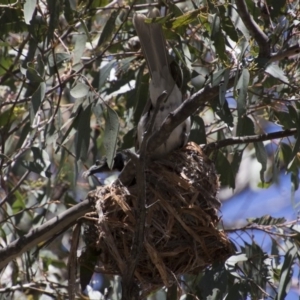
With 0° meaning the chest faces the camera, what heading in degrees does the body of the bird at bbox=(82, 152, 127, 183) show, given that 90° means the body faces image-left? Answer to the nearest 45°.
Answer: approximately 90°

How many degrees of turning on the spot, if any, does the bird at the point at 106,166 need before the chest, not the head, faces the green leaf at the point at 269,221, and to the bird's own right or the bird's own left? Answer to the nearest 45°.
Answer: approximately 135° to the bird's own left

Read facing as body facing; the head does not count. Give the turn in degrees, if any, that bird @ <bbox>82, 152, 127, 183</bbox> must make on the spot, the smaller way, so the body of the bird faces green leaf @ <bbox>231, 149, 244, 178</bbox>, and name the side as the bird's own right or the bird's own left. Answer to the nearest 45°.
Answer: approximately 180°
